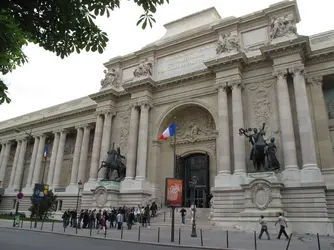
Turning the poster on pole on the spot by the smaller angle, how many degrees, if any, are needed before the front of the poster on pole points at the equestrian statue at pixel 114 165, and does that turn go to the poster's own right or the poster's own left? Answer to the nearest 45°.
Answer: approximately 135° to the poster's own right

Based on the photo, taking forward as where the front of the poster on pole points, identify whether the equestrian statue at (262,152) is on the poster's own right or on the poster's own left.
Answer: on the poster's own left

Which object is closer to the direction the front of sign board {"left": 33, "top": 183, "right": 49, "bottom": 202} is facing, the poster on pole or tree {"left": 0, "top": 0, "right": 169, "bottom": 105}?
the tree

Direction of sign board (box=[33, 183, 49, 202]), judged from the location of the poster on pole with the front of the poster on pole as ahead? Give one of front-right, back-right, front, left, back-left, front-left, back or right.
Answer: back-right

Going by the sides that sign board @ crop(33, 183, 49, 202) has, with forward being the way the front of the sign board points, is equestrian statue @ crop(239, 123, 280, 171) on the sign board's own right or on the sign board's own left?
on the sign board's own left

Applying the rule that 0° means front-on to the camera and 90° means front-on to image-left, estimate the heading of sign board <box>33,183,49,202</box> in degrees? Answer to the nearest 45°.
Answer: approximately 0°

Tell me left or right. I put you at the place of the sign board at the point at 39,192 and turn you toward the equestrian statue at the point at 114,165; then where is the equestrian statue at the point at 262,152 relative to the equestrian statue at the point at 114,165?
right

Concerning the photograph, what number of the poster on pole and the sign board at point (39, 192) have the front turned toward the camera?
2
